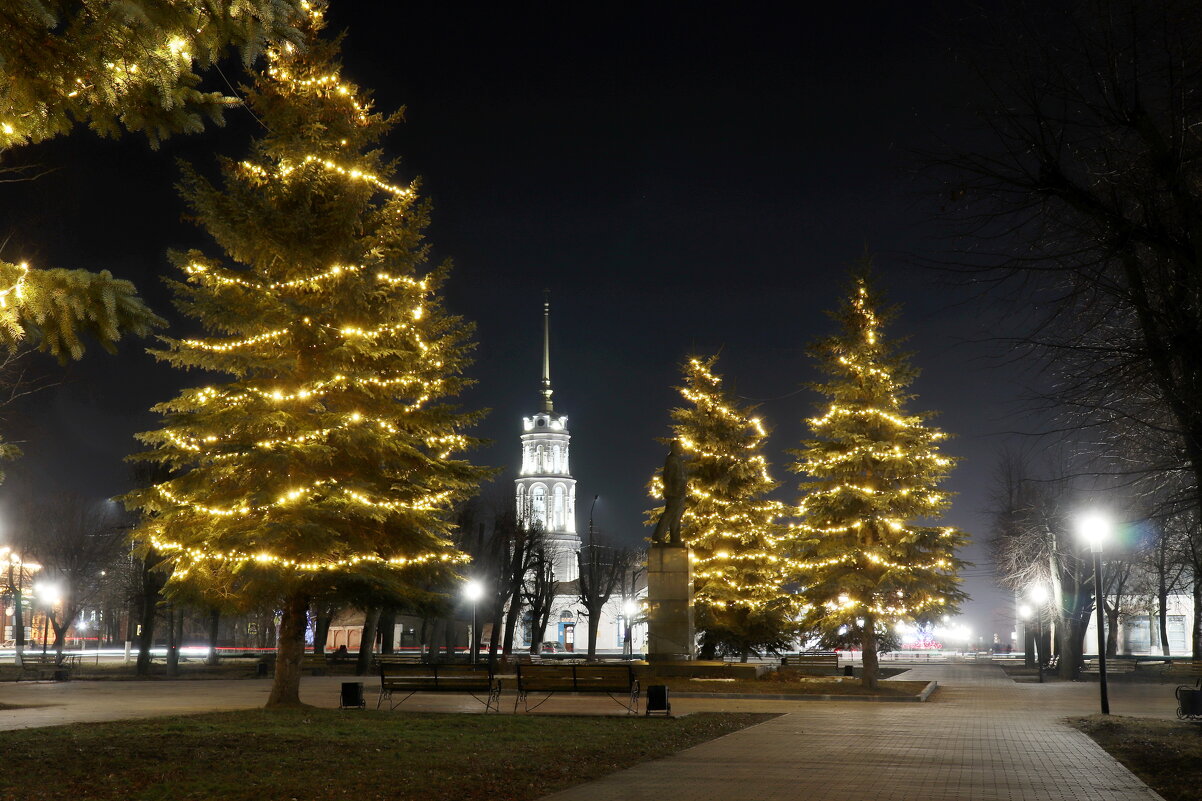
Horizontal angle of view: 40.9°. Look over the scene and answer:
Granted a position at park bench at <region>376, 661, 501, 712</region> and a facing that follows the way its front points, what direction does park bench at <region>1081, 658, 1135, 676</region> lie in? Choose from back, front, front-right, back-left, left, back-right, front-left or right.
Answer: front-right

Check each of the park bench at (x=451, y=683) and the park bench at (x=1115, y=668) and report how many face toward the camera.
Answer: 1

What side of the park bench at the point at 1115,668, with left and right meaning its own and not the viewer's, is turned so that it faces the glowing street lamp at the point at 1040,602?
front

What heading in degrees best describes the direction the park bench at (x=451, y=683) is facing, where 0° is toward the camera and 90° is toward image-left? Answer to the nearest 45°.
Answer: approximately 180°

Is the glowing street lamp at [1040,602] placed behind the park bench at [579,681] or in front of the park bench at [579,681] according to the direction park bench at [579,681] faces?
in front

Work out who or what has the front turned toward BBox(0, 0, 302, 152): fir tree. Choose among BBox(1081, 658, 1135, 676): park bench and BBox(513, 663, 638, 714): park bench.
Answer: BBox(1081, 658, 1135, 676): park bench

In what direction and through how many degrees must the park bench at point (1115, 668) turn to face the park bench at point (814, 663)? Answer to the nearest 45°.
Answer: approximately 45° to its right

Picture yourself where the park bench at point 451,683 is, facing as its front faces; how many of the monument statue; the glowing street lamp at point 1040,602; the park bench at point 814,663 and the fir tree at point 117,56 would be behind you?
1
